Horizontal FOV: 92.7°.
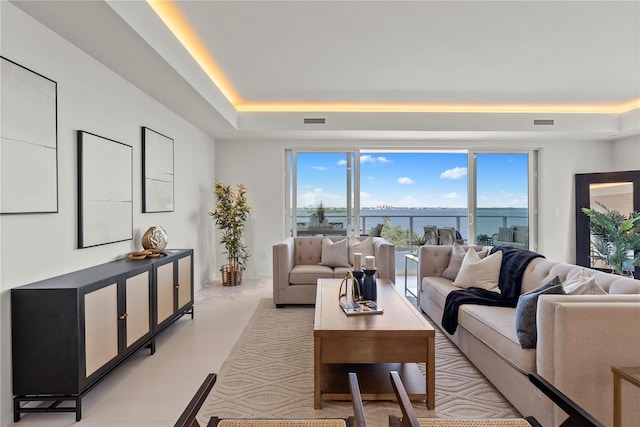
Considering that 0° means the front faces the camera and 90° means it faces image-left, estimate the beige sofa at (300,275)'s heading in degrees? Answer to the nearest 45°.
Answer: approximately 0°

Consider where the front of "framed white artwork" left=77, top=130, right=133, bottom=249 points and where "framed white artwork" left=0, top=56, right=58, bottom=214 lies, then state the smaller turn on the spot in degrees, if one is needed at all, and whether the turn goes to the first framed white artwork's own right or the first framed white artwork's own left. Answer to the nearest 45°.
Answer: approximately 90° to the first framed white artwork's own right

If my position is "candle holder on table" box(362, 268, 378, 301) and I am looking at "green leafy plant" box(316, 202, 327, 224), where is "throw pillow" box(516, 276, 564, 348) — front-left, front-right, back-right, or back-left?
back-right

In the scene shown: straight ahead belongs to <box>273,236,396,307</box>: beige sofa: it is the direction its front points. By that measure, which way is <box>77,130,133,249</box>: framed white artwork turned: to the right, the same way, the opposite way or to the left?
to the left

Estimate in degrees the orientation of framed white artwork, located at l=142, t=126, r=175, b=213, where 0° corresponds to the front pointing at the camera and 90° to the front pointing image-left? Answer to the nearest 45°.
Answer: approximately 315°

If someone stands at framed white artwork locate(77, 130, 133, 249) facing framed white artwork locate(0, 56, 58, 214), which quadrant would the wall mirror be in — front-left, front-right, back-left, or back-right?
back-left

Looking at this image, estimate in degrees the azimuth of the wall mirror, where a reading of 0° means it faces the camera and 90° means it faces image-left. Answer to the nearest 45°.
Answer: approximately 45°

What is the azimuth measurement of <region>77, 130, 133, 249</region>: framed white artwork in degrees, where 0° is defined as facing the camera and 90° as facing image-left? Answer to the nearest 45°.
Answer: approximately 315°

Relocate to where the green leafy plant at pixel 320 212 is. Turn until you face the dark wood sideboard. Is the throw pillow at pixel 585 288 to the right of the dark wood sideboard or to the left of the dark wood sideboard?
left

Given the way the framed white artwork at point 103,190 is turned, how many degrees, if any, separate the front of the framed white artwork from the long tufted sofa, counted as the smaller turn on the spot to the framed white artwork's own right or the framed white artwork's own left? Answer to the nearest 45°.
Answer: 0° — it already faces it

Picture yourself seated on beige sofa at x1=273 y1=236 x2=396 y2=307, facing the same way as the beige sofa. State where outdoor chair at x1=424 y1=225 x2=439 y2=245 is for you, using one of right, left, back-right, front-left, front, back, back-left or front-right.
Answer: back-left

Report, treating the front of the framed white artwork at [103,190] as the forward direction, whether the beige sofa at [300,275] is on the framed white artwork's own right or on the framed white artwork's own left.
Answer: on the framed white artwork's own left

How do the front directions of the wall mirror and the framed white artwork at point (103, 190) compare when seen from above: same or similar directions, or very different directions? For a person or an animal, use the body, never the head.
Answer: very different directions
